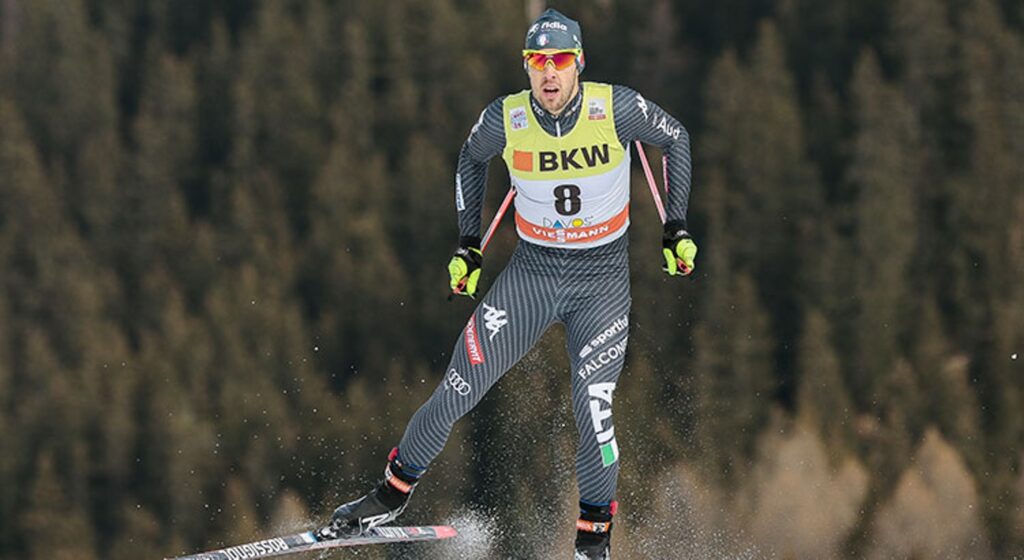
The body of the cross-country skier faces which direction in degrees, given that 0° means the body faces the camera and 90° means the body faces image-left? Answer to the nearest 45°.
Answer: approximately 0°
